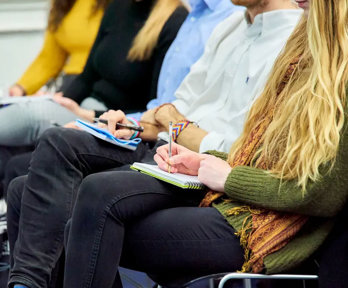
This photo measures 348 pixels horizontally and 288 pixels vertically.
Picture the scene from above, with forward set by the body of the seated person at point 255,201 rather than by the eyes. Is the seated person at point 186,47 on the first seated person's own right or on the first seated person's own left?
on the first seated person's own right

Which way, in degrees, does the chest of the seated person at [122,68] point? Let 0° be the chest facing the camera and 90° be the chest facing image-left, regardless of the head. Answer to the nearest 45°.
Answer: approximately 45°

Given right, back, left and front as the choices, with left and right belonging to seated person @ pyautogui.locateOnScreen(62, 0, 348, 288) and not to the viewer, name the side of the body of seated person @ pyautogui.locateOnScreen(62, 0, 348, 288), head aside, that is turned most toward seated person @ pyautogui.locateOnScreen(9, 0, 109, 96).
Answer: right

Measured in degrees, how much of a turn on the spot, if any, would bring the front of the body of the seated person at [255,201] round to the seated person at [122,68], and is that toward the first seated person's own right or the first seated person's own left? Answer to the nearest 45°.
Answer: approximately 90° to the first seated person's own right

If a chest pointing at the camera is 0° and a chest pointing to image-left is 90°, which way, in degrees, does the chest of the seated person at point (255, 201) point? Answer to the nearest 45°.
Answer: approximately 90°
